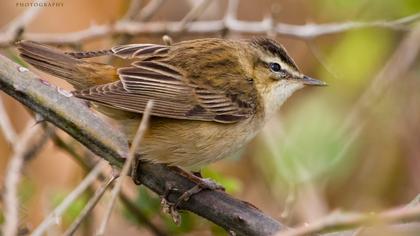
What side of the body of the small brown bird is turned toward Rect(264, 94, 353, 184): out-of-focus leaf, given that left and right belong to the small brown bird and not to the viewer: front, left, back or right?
front

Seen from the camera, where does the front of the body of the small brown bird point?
to the viewer's right
